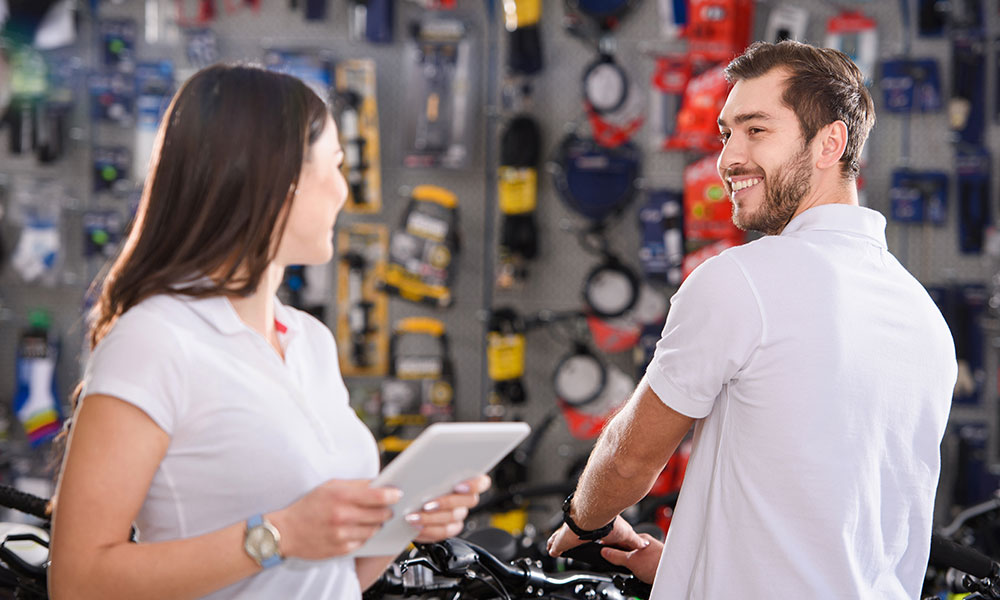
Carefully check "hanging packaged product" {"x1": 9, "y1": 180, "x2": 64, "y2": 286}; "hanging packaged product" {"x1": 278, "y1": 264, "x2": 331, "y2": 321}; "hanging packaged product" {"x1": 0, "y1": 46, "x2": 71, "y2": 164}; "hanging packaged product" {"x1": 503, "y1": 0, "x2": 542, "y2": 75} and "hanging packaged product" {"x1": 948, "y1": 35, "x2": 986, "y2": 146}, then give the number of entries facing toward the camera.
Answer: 5

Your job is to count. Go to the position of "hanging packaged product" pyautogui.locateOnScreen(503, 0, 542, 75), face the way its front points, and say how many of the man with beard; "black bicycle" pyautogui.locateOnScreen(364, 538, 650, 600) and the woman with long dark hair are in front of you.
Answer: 3

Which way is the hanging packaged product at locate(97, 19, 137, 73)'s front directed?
toward the camera

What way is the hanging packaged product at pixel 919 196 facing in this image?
toward the camera

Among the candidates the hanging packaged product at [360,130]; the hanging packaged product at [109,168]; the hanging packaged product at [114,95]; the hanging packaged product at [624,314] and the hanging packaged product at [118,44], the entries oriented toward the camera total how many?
5

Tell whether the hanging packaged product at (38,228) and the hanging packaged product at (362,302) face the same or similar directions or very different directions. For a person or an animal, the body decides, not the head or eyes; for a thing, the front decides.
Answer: same or similar directions

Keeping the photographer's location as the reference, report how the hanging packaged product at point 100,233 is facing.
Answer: facing the viewer

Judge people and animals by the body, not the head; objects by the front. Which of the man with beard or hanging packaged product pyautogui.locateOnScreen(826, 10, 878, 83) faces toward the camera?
the hanging packaged product

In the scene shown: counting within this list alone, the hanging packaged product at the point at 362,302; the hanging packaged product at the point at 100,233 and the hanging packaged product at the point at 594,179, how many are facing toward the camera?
3

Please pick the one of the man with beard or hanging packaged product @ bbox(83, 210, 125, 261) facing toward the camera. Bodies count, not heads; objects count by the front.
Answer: the hanging packaged product

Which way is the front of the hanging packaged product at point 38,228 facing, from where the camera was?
facing the viewer

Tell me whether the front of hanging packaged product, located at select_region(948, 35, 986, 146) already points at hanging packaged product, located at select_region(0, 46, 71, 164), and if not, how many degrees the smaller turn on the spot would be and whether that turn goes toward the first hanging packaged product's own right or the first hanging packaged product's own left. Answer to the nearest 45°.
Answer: approximately 90° to the first hanging packaged product's own right

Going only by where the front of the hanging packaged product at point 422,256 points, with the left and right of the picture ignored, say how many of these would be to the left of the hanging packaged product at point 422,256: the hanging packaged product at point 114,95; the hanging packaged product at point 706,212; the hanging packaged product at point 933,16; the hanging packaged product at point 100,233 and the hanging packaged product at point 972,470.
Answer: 3

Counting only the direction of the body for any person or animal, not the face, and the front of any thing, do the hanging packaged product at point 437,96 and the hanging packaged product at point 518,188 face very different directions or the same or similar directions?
same or similar directions
